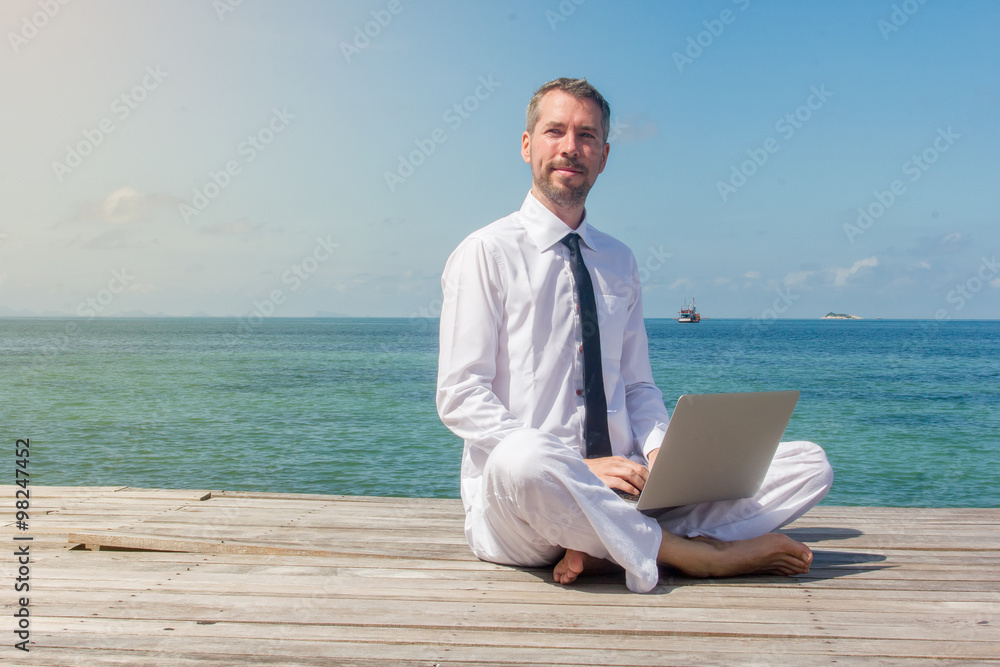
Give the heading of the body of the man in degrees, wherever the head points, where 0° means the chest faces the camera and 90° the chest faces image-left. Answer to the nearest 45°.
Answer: approximately 315°
